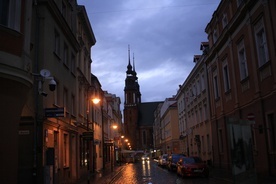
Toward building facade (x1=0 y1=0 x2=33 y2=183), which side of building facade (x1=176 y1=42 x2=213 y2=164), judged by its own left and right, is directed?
left

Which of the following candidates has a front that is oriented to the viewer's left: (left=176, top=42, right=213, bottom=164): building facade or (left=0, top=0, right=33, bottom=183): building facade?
(left=176, top=42, right=213, bottom=164): building facade

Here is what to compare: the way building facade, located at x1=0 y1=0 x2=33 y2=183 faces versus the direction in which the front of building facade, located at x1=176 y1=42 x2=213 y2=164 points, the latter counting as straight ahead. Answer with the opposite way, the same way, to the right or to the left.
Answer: the opposite way

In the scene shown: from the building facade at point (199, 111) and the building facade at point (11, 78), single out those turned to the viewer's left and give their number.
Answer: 1

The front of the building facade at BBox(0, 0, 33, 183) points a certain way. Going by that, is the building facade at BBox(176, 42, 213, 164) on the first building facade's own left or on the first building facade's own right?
on the first building facade's own left

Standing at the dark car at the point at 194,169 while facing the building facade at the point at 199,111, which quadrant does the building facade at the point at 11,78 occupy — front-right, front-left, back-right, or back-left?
back-left

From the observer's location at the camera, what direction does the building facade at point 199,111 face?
facing to the left of the viewer

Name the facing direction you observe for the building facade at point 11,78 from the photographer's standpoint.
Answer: facing the viewer and to the right of the viewer

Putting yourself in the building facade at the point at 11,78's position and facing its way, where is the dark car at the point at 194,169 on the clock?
The dark car is roughly at 9 o'clock from the building facade.

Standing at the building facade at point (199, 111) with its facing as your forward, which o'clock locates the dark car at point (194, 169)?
The dark car is roughly at 9 o'clock from the building facade.
